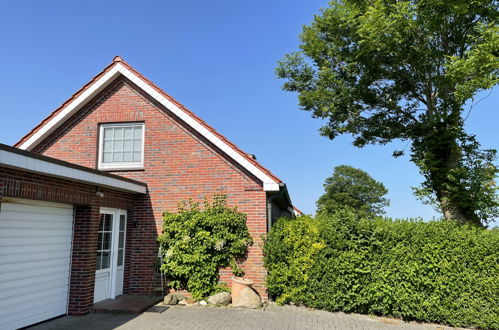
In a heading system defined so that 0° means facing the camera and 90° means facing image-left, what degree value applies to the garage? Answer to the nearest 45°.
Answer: approximately 315°

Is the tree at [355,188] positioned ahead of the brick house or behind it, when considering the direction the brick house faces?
behind

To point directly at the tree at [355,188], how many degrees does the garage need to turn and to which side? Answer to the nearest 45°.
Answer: approximately 90° to its left

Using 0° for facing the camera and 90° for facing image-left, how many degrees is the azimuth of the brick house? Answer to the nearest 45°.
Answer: approximately 0°

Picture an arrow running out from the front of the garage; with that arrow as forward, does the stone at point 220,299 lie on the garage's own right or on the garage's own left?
on the garage's own left

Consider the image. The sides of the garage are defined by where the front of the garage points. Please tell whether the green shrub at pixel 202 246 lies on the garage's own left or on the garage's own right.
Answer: on the garage's own left
